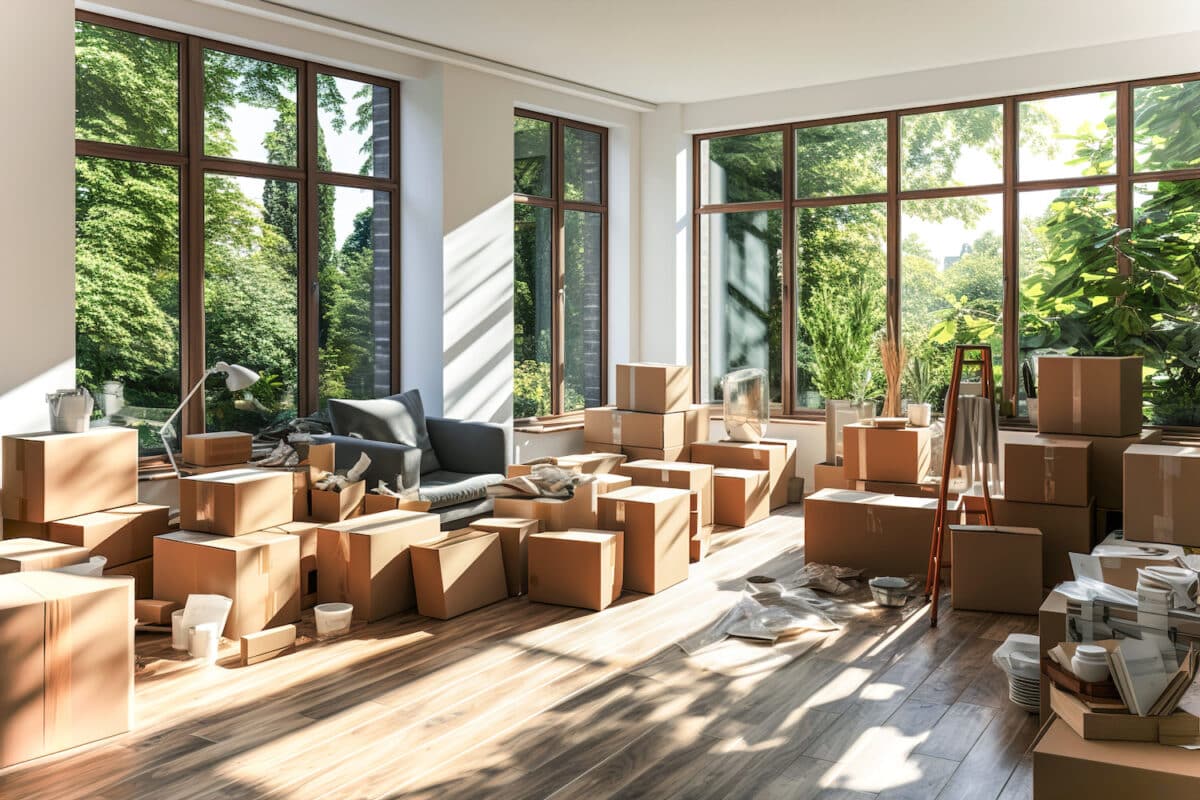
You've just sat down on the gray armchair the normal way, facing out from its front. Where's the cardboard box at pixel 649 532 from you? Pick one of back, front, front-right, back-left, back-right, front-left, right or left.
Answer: front

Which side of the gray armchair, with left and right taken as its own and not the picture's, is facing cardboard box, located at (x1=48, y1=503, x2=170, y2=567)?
right

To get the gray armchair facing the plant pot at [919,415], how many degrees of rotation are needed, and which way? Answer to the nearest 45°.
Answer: approximately 45° to its left

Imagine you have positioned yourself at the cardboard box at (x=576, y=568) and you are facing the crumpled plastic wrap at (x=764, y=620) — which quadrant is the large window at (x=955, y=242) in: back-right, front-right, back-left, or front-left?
front-left

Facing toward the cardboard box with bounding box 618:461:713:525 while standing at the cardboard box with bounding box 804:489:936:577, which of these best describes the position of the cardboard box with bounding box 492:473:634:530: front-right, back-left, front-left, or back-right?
front-left

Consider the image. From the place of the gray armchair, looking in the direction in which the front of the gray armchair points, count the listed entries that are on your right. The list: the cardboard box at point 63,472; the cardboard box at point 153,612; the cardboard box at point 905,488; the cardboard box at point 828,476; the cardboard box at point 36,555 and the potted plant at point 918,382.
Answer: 3

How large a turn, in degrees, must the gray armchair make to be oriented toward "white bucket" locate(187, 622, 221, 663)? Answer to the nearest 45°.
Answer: approximately 90° to its right

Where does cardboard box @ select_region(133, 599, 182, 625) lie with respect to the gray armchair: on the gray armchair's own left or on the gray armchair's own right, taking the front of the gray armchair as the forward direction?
on the gray armchair's own right

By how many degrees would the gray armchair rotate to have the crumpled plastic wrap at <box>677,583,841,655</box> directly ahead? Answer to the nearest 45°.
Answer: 0° — it already faces it

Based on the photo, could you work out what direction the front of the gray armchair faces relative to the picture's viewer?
facing the viewer and to the right of the viewer

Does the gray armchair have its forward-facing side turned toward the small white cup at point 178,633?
no

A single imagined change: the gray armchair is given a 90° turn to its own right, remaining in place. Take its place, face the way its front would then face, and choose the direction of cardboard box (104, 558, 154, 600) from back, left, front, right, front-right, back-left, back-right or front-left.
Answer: front

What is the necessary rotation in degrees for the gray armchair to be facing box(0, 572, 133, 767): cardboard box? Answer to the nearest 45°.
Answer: approximately 90° to its right

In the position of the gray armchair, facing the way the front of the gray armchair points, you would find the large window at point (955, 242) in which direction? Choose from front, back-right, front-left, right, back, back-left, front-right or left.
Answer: front-left

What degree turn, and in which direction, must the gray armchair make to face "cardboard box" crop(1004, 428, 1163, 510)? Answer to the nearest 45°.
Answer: approximately 45° to its left

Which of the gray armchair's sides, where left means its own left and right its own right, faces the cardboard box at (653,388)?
left
